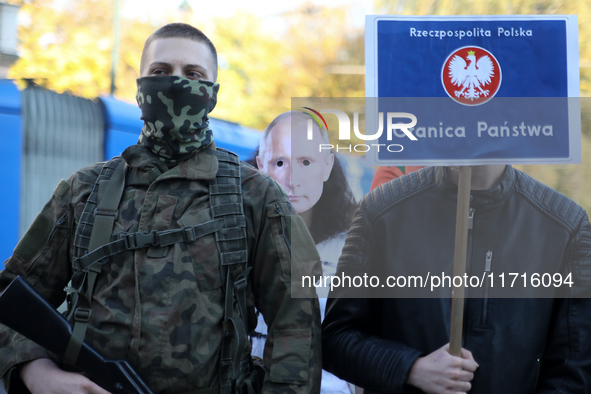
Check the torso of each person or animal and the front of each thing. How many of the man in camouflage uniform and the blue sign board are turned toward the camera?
2

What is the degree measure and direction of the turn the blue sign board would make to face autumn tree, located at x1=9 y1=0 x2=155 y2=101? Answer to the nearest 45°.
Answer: approximately 135° to its right

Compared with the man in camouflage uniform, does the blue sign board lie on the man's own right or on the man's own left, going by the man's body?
on the man's own left

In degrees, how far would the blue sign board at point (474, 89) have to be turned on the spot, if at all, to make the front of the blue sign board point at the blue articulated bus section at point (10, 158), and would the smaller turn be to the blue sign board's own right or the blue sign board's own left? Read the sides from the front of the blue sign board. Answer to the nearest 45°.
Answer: approximately 135° to the blue sign board's own right

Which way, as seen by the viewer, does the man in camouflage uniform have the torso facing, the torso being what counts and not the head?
toward the camera

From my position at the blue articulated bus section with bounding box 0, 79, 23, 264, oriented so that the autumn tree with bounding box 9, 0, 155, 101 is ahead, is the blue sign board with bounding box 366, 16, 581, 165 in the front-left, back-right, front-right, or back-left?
back-right

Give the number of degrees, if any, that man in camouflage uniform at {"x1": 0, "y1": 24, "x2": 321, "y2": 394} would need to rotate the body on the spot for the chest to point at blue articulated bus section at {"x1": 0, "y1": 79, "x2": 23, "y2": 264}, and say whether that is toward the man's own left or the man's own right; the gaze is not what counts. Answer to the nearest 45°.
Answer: approximately 180°

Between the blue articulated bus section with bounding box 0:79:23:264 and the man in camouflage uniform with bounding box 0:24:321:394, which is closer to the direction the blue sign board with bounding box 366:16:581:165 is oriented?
the man in camouflage uniform

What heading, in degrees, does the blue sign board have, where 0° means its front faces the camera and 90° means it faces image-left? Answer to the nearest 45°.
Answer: approximately 0°

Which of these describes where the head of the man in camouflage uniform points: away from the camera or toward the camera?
toward the camera
